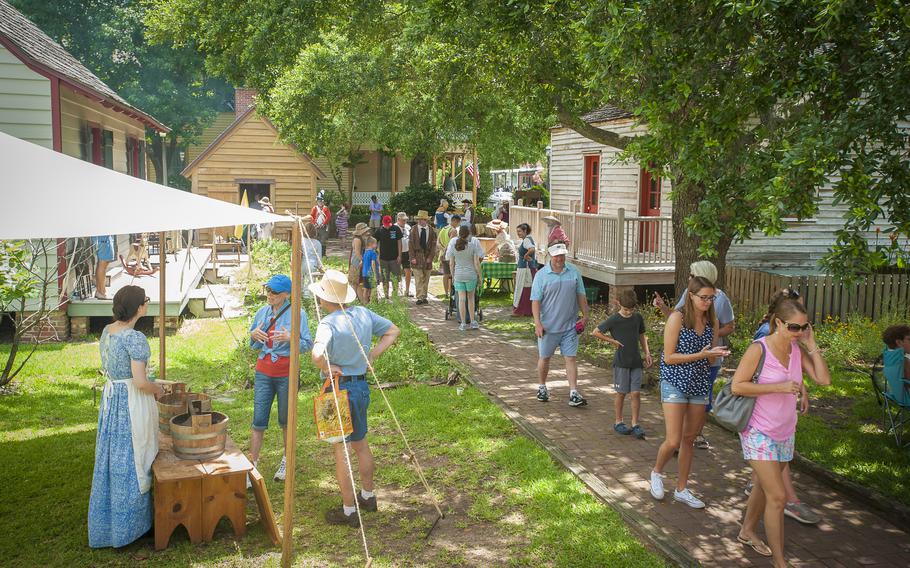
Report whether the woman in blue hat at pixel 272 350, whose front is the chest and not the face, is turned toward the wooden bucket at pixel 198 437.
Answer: yes

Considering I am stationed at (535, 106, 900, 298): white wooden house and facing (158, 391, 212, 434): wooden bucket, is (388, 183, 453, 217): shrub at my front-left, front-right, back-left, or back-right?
back-right

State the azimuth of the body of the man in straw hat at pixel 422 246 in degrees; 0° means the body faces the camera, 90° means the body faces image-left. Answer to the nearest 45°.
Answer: approximately 0°

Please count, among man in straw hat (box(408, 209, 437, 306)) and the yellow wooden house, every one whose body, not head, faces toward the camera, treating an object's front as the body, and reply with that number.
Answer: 2

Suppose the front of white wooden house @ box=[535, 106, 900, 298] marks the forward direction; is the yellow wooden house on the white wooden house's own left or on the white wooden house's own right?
on the white wooden house's own right
